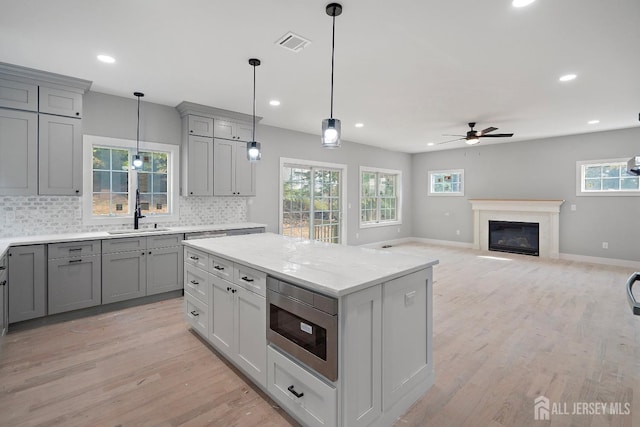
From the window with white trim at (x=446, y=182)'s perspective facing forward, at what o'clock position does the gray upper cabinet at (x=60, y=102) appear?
The gray upper cabinet is roughly at 1 o'clock from the window with white trim.

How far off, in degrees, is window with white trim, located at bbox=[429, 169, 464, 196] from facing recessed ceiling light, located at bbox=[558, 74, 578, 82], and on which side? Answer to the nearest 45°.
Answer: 0° — it already faces it

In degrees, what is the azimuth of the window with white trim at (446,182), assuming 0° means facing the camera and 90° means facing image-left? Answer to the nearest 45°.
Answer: approximately 0°

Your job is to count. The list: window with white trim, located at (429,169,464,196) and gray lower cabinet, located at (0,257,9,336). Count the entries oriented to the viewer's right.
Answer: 1

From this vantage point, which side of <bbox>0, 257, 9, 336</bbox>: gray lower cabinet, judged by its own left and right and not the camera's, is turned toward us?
right
